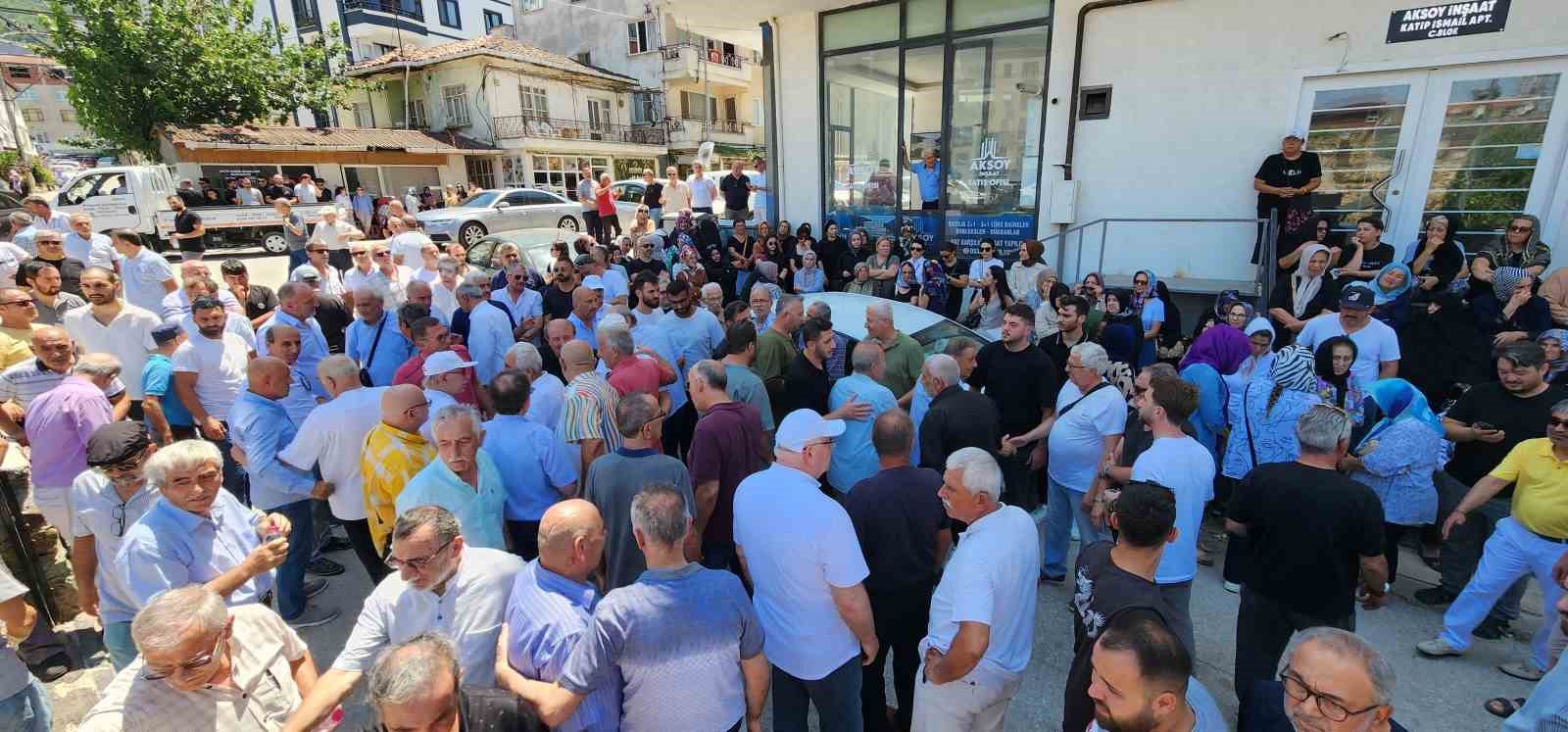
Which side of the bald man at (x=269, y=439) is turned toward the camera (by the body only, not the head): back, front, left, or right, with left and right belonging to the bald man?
right

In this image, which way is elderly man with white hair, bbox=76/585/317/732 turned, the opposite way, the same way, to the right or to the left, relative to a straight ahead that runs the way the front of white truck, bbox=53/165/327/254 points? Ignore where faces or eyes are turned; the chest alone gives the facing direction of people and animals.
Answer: to the left

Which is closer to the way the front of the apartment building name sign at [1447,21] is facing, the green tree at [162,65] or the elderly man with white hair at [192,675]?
the elderly man with white hair

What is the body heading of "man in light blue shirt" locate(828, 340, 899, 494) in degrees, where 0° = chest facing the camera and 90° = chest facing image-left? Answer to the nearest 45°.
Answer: approximately 225°

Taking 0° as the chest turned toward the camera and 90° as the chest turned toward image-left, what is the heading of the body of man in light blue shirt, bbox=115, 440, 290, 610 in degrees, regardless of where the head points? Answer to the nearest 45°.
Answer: approximately 315°

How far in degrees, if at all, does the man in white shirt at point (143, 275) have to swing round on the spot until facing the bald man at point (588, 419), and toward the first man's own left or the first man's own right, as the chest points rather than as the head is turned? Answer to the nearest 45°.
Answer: approximately 45° to the first man's own left

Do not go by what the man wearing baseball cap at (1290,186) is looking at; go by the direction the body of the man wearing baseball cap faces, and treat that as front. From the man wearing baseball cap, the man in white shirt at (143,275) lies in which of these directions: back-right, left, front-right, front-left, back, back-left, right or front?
front-right

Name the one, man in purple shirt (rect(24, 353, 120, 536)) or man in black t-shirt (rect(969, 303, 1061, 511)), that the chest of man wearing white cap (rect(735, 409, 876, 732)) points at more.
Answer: the man in black t-shirt

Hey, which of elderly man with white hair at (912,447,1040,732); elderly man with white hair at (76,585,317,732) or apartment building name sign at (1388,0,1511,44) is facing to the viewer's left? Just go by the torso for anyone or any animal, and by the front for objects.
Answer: elderly man with white hair at (912,447,1040,732)

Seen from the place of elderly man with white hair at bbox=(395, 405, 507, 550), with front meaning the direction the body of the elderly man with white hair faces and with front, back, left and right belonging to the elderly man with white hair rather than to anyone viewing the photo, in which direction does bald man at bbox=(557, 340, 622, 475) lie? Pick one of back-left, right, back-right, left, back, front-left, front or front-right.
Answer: back-left

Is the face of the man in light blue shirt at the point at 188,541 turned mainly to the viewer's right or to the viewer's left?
to the viewer's right

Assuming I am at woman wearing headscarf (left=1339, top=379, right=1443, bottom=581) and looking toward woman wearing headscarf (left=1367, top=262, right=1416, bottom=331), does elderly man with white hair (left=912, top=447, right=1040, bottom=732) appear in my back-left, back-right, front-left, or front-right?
back-left

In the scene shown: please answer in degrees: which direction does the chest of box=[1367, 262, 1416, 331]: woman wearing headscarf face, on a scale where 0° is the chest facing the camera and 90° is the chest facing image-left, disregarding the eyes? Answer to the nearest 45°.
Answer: approximately 45°

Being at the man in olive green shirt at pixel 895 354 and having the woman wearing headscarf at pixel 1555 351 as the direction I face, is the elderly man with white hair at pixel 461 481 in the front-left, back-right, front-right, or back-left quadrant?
back-right
